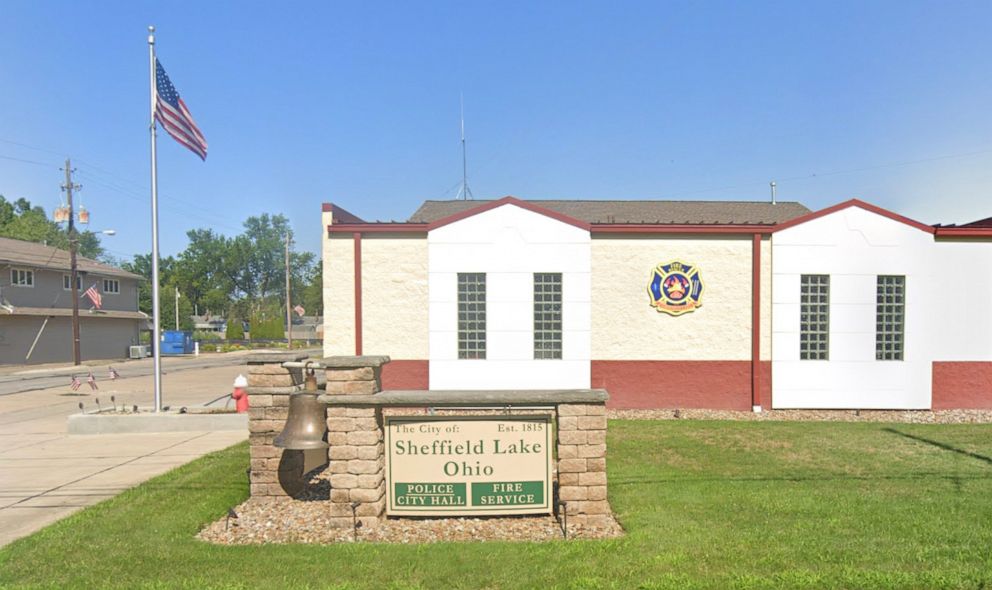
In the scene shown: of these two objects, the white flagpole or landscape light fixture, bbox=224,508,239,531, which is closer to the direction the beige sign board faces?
the landscape light fixture

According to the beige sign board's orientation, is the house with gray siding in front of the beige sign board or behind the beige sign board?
behind

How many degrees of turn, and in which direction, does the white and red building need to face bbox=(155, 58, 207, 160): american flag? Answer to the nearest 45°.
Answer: approximately 90° to its right

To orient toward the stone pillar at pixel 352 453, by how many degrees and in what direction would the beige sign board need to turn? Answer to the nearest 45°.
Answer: approximately 90° to its right

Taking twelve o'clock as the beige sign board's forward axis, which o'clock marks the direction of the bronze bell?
The bronze bell is roughly at 3 o'clock from the beige sign board.

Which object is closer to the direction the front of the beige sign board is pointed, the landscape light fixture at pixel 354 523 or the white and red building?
the landscape light fixture

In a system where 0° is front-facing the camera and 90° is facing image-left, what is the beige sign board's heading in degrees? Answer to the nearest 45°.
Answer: approximately 0°

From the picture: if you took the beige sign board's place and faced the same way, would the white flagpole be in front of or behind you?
behind

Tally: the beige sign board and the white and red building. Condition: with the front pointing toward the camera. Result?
2

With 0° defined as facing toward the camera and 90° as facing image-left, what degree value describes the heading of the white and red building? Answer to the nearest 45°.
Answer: approximately 0°
